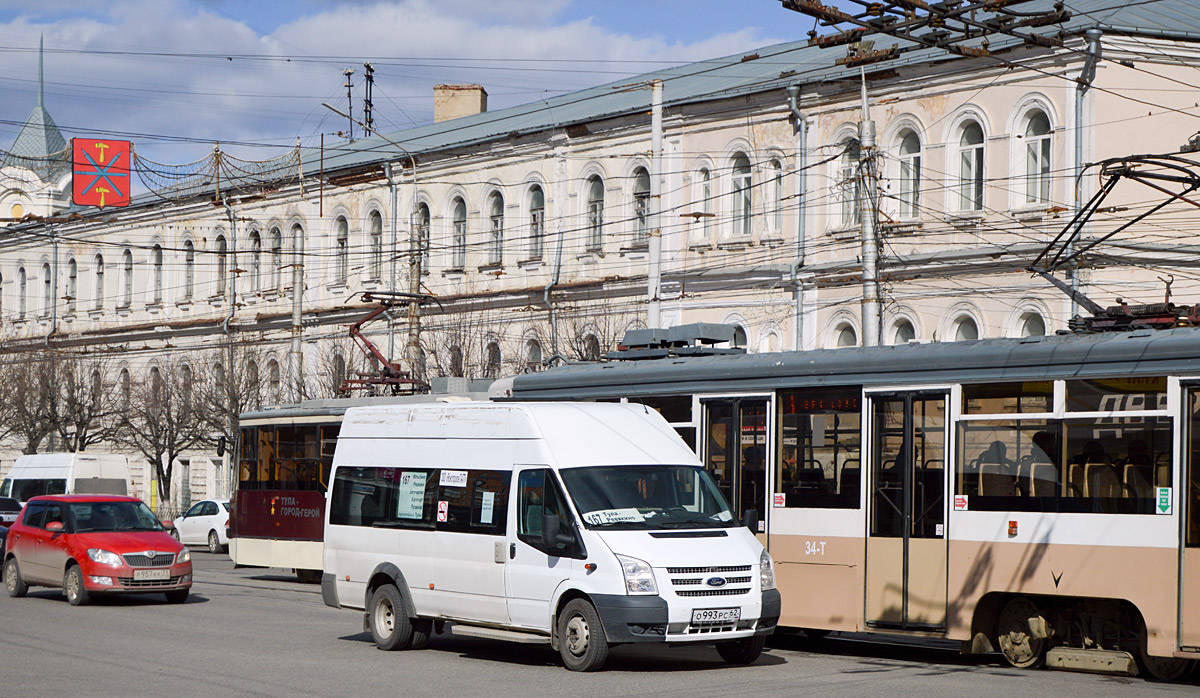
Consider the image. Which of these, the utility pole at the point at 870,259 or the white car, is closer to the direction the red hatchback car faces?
the utility pole

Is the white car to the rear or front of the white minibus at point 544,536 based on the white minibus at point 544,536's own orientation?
to the rear

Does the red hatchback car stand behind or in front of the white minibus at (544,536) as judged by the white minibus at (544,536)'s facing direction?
behind
